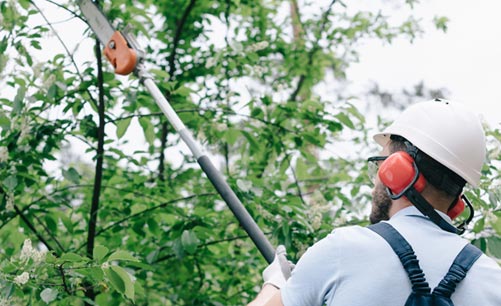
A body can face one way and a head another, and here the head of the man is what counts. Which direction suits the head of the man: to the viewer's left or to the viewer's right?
to the viewer's left

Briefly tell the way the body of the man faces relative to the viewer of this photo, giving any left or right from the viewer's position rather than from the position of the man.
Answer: facing away from the viewer and to the left of the viewer

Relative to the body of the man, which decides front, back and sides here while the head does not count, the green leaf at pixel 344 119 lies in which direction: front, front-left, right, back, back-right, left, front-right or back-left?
front-right
